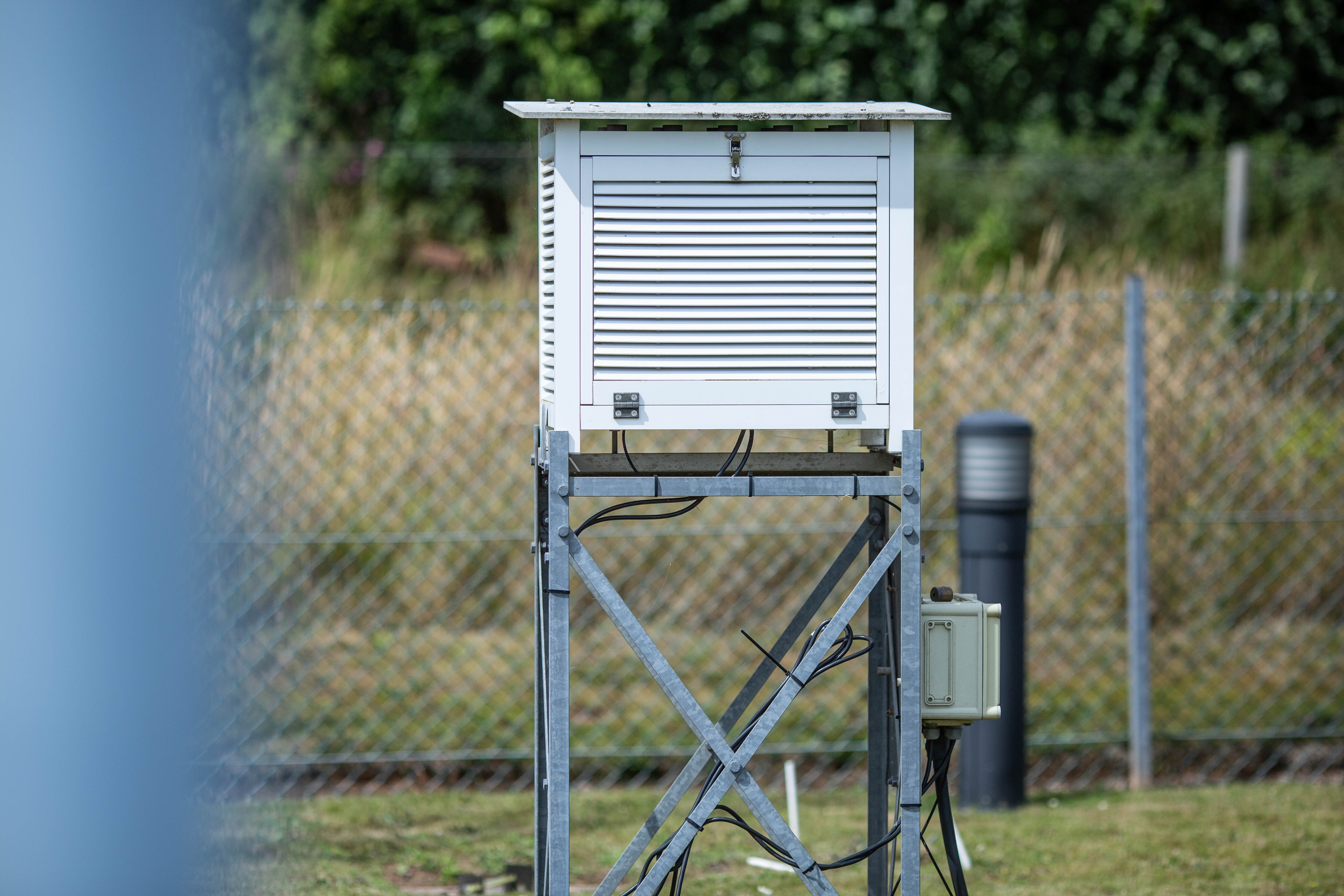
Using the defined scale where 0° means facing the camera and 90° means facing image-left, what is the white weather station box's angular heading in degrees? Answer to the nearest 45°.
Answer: approximately 0°

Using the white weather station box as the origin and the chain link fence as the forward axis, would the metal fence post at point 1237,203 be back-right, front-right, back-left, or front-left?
front-right

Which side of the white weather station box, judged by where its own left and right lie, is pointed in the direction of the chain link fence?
back
